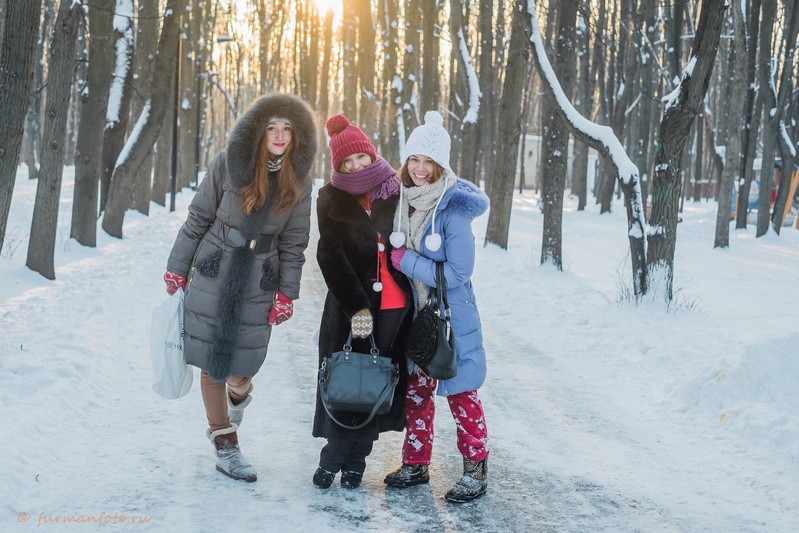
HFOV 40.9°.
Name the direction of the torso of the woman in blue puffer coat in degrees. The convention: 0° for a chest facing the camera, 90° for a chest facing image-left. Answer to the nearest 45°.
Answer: approximately 45°

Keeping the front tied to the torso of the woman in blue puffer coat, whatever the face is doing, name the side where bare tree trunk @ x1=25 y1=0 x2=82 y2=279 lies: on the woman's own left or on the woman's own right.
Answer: on the woman's own right

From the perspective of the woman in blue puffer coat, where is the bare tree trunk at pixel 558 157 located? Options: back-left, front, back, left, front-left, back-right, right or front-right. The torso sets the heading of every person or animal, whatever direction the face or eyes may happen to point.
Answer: back-right

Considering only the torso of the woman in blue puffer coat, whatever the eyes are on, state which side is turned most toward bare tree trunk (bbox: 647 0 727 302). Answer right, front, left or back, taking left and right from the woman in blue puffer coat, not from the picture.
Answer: back

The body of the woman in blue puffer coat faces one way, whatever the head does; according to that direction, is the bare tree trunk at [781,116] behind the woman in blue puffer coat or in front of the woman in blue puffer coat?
behind

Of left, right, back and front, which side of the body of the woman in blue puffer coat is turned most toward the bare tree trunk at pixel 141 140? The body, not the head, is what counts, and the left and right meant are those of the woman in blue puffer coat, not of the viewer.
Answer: right

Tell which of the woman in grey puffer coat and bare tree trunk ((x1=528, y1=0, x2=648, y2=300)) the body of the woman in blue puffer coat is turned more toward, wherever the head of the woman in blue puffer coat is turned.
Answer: the woman in grey puffer coat
